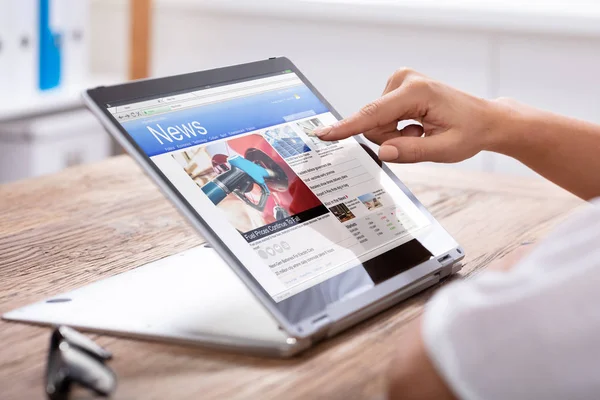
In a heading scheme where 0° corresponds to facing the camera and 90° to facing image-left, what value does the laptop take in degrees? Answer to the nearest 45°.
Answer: approximately 315°

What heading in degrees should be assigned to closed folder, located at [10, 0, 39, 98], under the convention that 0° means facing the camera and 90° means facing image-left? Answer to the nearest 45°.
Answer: approximately 0°

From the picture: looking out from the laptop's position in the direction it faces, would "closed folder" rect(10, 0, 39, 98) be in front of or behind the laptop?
behind

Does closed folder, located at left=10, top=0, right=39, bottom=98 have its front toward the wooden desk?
yes
